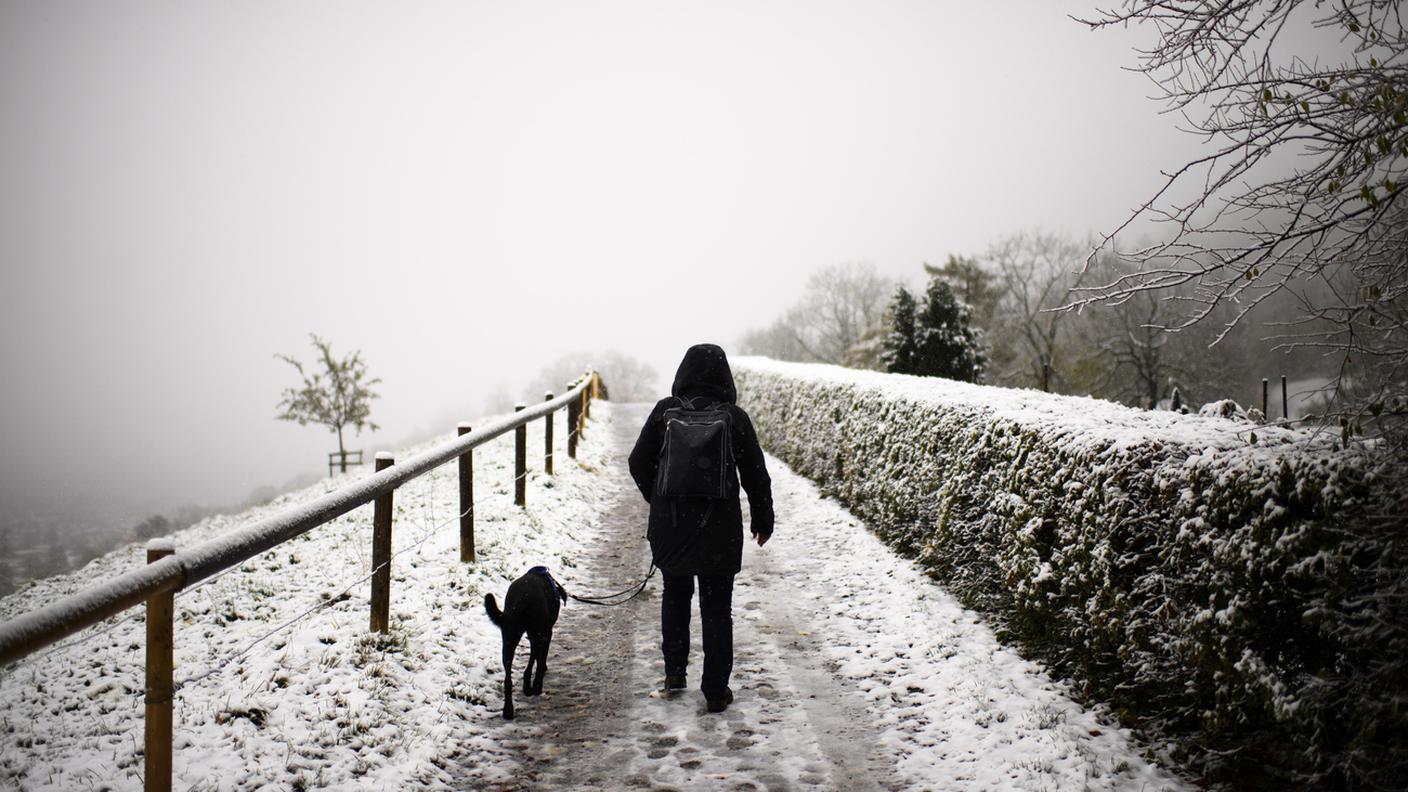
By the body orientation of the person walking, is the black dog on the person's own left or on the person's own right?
on the person's own left

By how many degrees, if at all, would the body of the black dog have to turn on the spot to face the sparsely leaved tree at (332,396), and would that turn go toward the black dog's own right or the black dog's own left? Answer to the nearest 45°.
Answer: approximately 45° to the black dog's own left

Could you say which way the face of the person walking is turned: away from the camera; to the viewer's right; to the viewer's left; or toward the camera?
away from the camera

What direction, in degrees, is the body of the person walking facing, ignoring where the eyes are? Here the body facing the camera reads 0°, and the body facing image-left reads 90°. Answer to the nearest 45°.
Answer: approximately 180°

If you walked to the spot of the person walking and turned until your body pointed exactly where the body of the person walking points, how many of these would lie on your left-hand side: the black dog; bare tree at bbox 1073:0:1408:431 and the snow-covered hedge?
1

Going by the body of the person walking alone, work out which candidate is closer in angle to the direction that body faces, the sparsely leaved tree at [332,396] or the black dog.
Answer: the sparsely leaved tree

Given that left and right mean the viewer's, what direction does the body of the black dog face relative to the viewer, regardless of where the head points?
facing away from the viewer and to the right of the viewer
